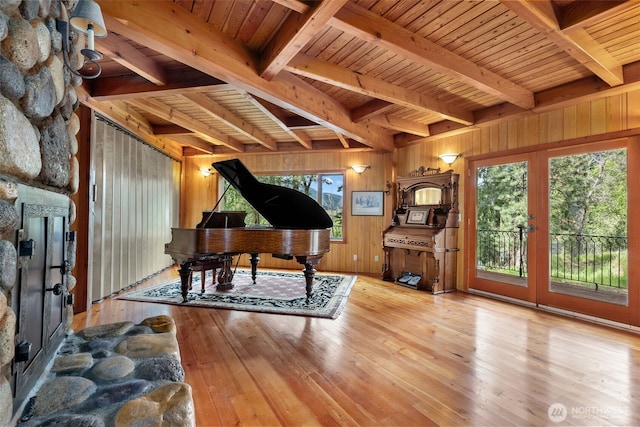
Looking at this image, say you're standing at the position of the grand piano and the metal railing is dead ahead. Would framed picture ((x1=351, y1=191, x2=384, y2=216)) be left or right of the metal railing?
left

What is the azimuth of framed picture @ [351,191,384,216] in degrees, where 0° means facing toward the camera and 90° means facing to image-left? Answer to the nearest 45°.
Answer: approximately 0°

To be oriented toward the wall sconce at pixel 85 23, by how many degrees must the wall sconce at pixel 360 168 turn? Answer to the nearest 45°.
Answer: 0° — it already faces it

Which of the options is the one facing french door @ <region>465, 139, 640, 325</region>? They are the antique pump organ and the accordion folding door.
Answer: the accordion folding door

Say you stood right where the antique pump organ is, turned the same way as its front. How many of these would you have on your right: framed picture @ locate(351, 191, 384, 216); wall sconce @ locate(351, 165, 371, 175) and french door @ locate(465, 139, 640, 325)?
2

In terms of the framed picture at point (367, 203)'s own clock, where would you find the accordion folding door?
The accordion folding door is roughly at 2 o'clock from the framed picture.

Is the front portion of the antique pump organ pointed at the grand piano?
yes

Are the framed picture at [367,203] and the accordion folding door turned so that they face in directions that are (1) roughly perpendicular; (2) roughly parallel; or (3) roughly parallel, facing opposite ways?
roughly perpendicular

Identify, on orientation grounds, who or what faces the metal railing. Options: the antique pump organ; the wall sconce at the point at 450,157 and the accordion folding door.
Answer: the accordion folding door

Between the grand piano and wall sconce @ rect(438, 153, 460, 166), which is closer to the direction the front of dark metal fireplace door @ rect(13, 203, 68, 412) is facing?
the wall sconce

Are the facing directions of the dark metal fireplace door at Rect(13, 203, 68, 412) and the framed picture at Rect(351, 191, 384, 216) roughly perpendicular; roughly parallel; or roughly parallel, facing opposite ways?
roughly perpendicular

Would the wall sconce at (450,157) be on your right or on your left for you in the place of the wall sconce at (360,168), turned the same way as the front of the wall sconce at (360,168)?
on your left

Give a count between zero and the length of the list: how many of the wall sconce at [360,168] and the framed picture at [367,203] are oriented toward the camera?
2
